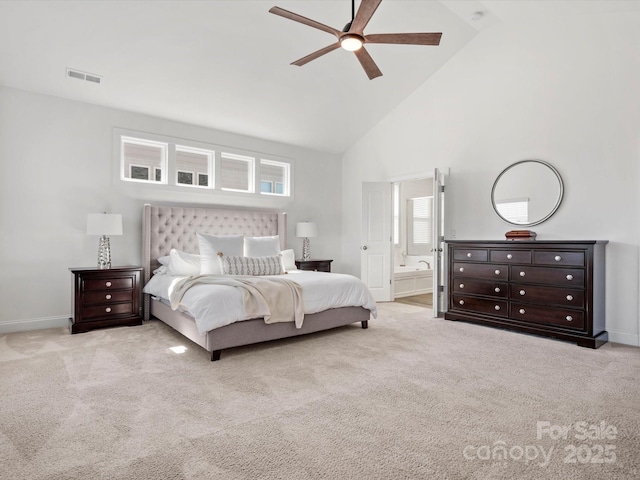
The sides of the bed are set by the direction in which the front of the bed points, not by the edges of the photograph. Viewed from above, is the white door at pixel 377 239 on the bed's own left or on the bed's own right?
on the bed's own left

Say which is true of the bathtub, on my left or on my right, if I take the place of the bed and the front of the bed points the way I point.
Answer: on my left

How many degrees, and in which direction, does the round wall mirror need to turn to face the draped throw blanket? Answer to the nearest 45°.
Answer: approximately 45° to its right

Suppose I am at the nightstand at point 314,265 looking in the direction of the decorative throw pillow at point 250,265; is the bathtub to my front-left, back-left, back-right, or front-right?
back-left

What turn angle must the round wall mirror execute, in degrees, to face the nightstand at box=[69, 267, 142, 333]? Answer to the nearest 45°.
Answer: approximately 45° to its right

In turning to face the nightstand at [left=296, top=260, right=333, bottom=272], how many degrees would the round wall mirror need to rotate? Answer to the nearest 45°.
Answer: approximately 90° to its right

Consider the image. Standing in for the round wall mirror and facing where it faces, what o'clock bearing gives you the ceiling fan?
The ceiling fan is roughly at 1 o'clock from the round wall mirror.

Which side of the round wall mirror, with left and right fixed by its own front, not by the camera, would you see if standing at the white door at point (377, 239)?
right

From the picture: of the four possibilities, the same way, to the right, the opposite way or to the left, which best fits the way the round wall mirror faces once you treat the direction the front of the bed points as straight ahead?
to the right

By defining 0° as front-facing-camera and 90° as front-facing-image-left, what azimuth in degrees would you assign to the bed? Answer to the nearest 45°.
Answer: approximately 315°
